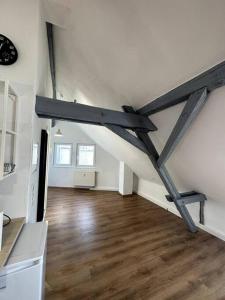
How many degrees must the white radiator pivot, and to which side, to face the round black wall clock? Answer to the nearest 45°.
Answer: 0° — it already faces it

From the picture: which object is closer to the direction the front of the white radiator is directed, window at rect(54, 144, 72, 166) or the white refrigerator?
the white refrigerator

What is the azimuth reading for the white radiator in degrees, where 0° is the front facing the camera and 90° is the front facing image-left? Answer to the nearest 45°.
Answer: approximately 0°

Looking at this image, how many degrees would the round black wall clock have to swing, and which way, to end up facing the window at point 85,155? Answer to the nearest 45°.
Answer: approximately 135° to its left

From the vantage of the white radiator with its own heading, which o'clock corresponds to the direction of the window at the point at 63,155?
The window is roughly at 4 o'clock from the white radiator.

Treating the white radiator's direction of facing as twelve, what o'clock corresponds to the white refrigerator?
The white refrigerator is roughly at 12 o'clock from the white radiator.
